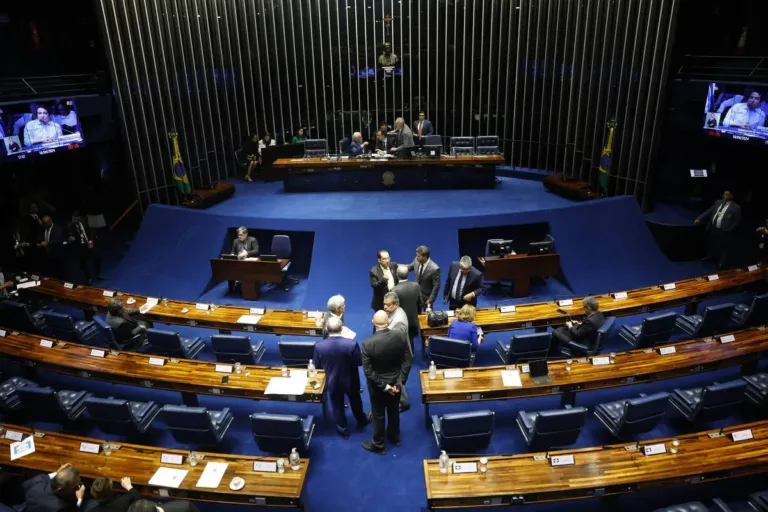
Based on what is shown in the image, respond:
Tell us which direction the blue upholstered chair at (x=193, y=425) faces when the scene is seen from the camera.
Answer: facing away from the viewer and to the right of the viewer

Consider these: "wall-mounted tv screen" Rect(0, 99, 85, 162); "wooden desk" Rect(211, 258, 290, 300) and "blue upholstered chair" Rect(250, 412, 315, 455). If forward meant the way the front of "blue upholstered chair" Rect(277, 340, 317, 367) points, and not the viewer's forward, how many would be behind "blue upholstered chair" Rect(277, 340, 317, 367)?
1

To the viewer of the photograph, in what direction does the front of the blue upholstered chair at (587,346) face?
facing to the left of the viewer

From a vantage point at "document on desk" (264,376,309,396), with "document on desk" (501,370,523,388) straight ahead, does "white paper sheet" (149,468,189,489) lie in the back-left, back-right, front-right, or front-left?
back-right

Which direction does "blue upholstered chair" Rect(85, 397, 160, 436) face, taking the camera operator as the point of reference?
facing away from the viewer and to the right of the viewer

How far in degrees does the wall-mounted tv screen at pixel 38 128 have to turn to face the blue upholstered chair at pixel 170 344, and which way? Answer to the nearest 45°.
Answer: approximately 45° to its right

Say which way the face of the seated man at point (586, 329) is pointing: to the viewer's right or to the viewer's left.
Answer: to the viewer's left

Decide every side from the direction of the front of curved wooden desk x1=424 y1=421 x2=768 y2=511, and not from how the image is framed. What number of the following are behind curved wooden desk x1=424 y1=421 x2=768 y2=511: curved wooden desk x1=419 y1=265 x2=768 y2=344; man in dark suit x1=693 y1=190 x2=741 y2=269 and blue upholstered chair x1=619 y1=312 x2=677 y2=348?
3

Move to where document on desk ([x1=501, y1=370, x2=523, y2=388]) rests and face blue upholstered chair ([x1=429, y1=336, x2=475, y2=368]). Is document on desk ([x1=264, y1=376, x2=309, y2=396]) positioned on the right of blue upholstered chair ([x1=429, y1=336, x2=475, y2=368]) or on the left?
left

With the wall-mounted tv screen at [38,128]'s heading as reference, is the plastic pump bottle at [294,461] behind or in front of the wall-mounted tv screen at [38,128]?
in front

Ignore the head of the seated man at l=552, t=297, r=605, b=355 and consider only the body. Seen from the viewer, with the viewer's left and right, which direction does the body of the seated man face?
facing to the left of the viewer

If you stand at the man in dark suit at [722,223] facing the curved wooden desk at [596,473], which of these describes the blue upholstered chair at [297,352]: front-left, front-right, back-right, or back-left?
front-right

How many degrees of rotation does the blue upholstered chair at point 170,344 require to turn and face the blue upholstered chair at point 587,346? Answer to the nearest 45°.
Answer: approximately 90° to its right

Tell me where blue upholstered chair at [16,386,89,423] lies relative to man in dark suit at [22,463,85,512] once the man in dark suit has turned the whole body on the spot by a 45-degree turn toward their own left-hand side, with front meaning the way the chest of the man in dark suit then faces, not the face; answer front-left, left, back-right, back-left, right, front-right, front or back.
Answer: front

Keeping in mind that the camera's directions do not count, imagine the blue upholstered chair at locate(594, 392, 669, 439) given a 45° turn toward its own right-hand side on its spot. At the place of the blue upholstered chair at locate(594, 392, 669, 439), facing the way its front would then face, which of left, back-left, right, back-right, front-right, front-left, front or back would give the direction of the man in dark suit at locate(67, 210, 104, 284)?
left
